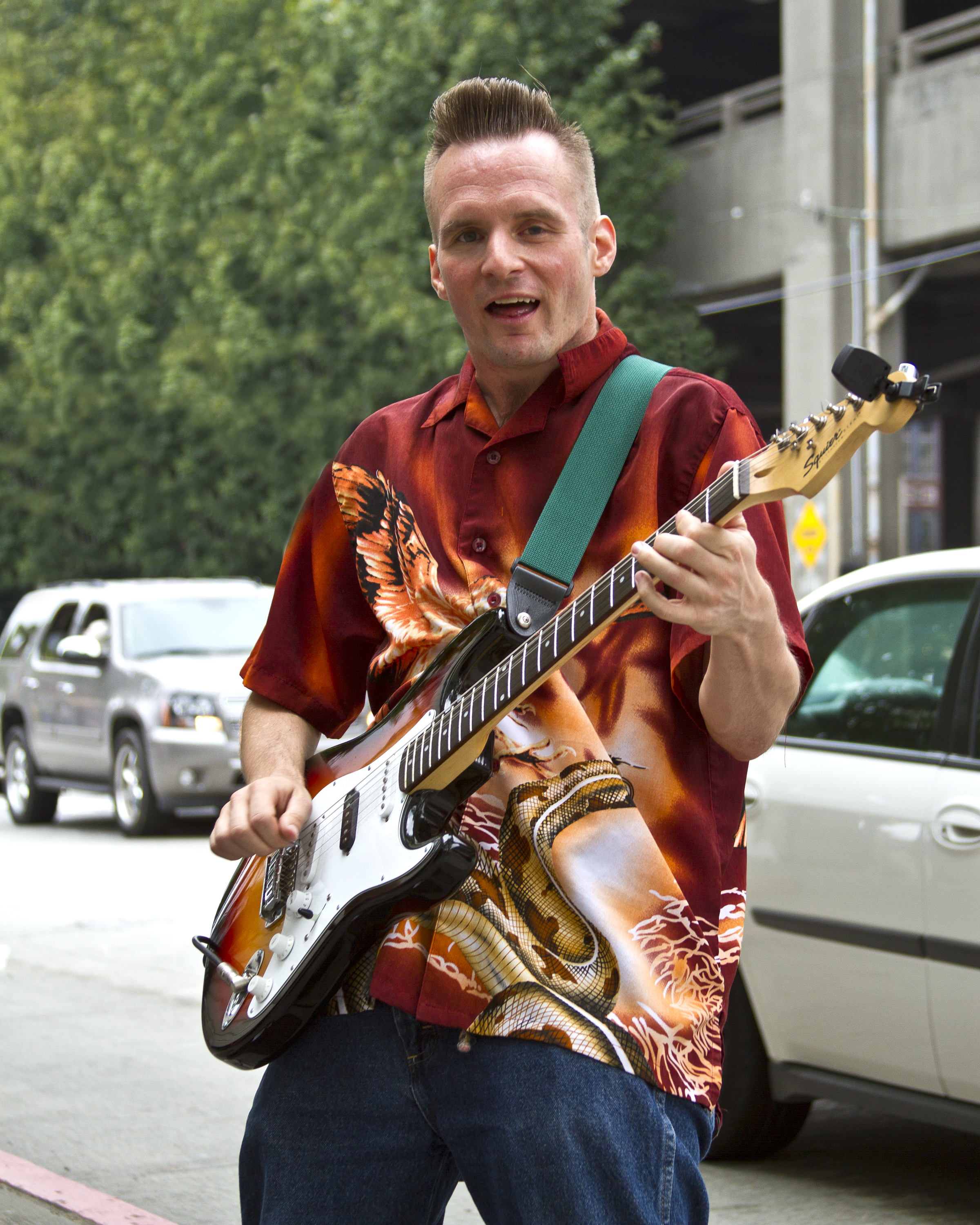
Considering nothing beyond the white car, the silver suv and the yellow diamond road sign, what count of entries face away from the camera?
0

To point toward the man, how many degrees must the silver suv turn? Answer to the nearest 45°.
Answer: approximately 45° to its right

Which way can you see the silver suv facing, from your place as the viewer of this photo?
facing the viewer and to the right of the viewer

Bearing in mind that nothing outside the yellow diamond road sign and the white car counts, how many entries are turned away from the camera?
0

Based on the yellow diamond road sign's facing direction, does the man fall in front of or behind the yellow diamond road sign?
in front

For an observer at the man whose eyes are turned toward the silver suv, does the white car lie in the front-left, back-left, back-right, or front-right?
front-right

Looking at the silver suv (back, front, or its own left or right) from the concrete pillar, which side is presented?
left

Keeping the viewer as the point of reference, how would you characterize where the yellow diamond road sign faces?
facing the viewer
